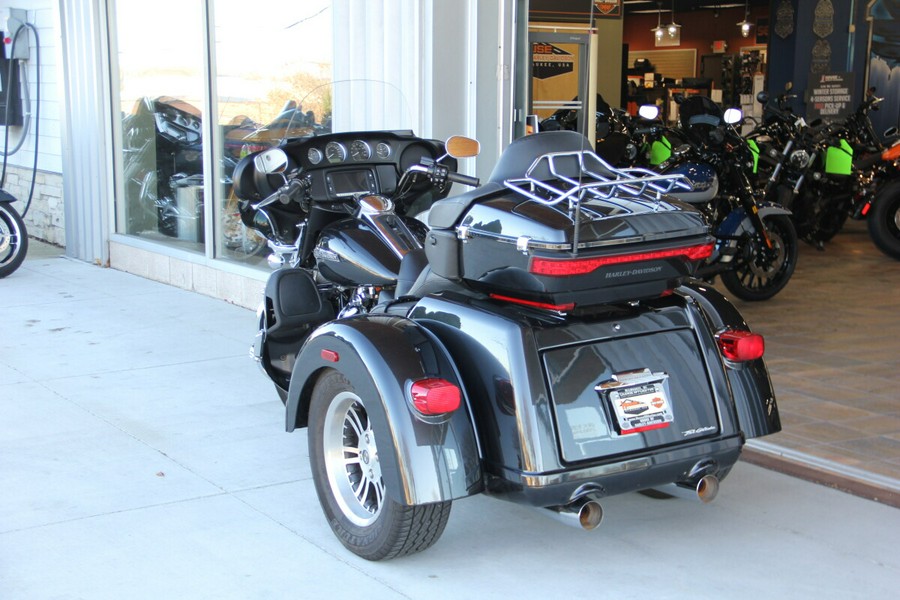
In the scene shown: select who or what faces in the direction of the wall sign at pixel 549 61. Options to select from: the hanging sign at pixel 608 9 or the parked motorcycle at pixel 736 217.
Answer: the hanging sign at pixel 608 9

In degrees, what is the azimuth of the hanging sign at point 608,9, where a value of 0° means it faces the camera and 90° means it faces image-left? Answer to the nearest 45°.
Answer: approximately 0°

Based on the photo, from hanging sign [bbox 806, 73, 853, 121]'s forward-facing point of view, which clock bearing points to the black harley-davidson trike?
The black harley-davidson trike is roughly at 12 o'clock from the hanging sign.

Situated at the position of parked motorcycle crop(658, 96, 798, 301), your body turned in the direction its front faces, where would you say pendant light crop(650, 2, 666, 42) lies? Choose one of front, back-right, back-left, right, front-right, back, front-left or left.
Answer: back-left

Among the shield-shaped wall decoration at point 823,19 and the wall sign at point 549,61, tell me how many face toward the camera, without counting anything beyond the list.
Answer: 2

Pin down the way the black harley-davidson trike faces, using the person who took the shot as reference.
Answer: facing away from the viewer and to the left of the viewer

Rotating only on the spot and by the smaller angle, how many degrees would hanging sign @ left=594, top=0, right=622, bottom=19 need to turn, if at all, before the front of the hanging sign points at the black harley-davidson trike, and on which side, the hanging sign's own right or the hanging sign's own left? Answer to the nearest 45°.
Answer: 0° — it already faces it

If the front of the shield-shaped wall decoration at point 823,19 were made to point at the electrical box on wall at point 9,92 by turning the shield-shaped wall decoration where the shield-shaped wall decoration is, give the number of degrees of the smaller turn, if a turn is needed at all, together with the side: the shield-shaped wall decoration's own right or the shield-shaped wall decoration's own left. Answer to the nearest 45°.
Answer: approximately 45° to the shield-shaped wall decoration's own right
